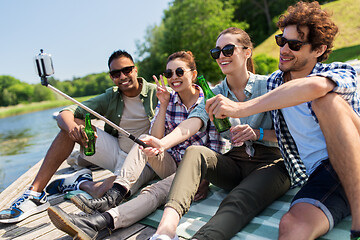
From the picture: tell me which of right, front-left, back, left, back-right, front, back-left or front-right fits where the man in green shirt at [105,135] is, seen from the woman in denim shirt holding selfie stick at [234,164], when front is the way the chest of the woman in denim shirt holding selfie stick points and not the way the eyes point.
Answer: right

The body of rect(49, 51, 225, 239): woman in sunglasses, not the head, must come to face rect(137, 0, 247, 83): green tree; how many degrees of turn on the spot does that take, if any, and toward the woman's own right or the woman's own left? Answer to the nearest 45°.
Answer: approximately 135° to the woman's own right

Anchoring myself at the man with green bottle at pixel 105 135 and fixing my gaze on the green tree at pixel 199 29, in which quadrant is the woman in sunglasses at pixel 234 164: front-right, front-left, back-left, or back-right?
back-right

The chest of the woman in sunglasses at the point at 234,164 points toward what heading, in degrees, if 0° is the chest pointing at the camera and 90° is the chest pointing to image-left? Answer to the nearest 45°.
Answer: approximately 45°

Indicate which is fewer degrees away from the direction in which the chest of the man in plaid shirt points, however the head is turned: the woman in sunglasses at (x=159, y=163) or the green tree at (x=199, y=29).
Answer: the woman in sunglasses

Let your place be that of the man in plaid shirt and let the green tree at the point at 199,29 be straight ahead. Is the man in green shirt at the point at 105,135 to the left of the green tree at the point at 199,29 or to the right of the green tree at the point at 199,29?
left

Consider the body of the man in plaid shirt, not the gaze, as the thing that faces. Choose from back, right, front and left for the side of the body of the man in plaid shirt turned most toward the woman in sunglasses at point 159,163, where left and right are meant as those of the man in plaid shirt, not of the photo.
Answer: right

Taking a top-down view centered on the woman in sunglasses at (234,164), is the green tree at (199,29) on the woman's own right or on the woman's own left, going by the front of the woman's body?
on the woman's own right
